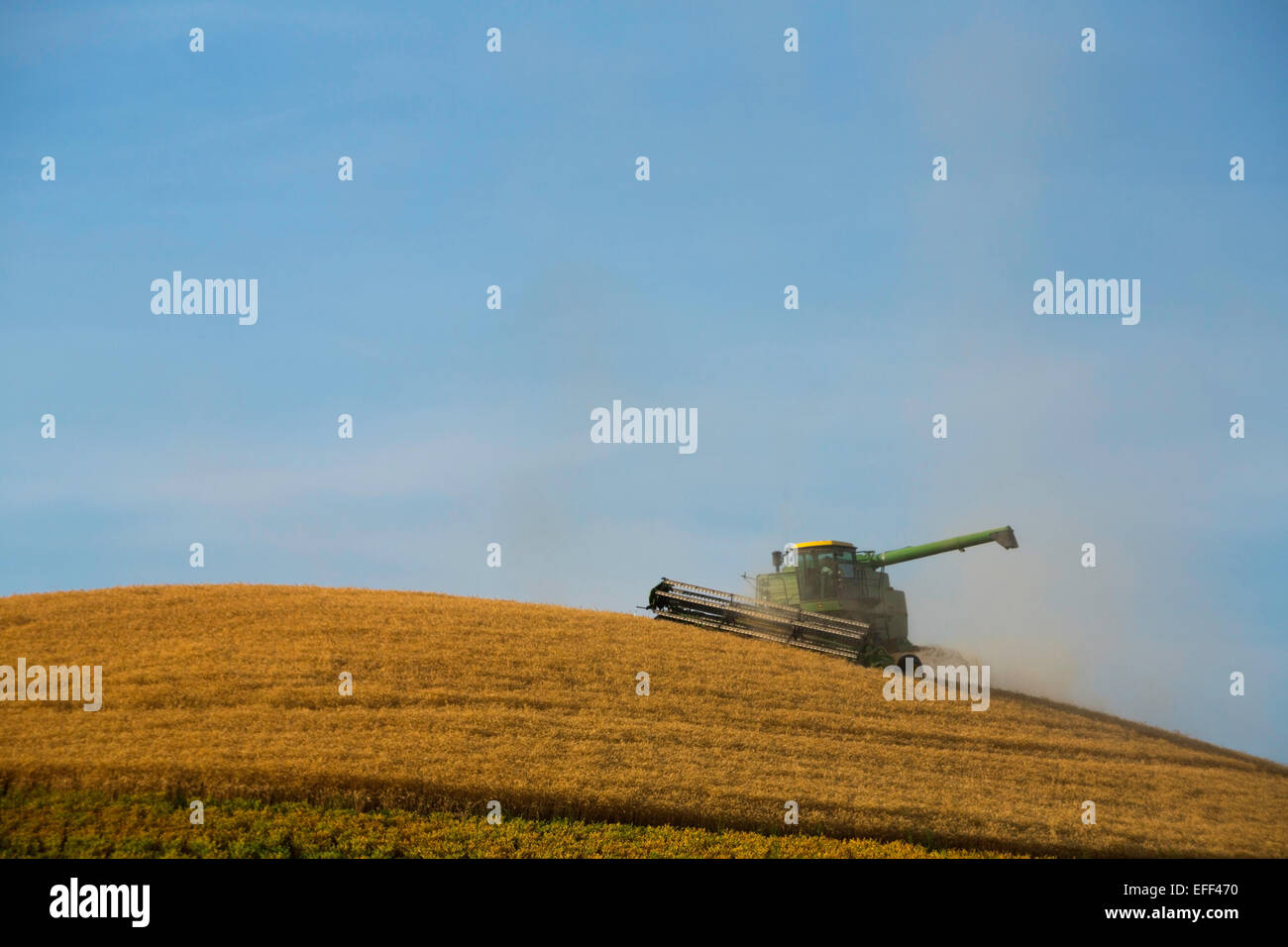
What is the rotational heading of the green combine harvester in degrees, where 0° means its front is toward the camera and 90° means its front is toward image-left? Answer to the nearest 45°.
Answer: approximately 45°
